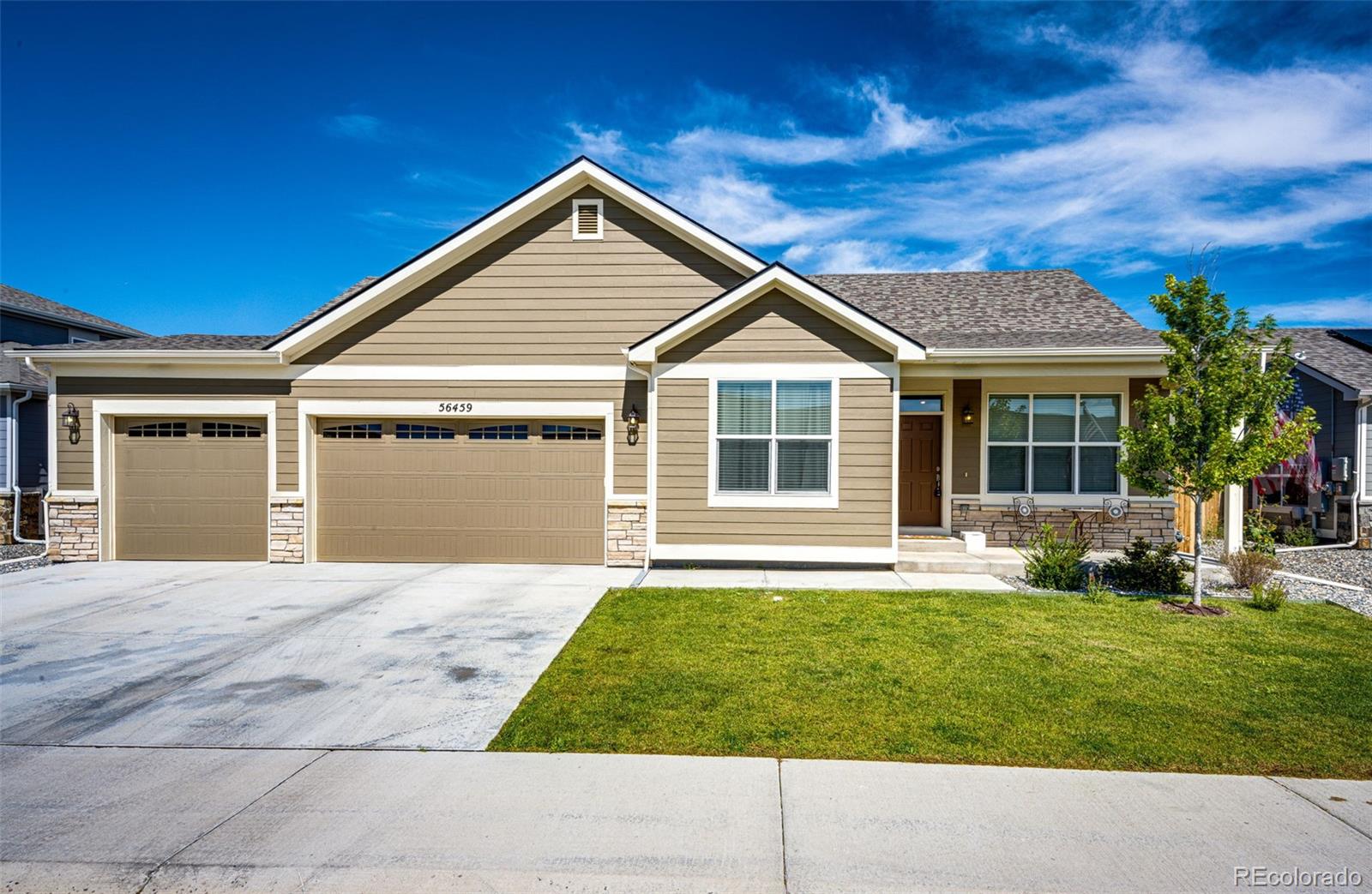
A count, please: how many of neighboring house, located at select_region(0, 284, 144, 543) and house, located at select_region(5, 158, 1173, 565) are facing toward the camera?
2

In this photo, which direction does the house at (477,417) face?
toward the camera

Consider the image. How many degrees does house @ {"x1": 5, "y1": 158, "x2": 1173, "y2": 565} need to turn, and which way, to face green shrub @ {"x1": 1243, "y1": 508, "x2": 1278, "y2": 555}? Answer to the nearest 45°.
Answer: approximately 90° to its left

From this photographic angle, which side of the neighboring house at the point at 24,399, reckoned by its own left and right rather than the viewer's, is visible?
front

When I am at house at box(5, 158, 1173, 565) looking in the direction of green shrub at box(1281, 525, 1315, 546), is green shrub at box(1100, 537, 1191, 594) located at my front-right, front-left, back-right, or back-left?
front-right

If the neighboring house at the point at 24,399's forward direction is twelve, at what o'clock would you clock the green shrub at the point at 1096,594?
The green shrub is roughly at 11 o'clock from the neighboring house.

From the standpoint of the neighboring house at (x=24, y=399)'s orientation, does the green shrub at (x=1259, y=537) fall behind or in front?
in front

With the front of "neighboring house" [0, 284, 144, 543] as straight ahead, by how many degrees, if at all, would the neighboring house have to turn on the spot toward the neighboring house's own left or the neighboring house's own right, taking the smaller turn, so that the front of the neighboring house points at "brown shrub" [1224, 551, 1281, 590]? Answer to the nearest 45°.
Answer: approximately 45° to the neighboring house's own left

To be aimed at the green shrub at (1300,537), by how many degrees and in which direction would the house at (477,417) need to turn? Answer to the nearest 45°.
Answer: approximately 90° to its left
